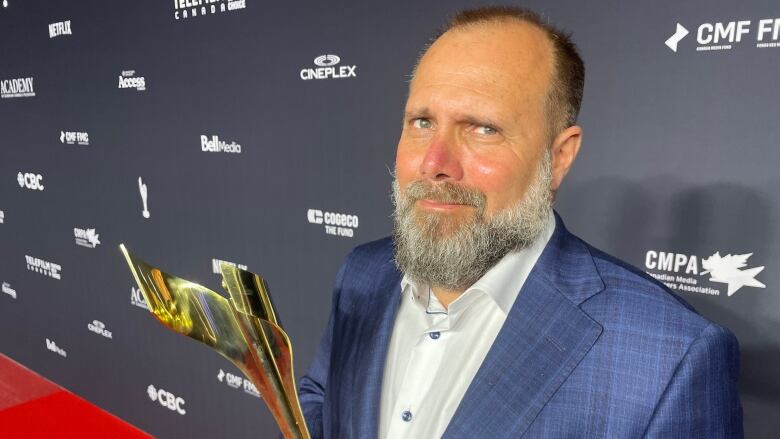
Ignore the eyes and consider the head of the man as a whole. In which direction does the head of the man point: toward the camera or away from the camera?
toward the camera

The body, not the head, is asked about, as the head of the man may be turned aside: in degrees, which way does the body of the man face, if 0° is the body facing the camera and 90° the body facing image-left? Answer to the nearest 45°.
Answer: approximately 45°
